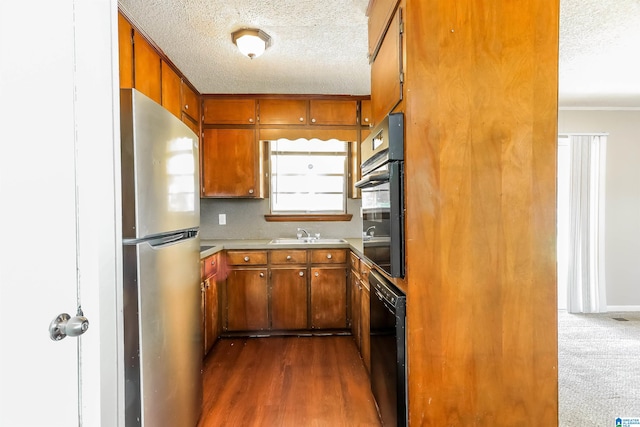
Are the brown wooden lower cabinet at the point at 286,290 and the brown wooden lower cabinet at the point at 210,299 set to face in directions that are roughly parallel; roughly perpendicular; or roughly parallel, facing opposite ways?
roughly perpendicular

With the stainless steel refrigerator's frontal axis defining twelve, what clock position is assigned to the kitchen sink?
The kitchen sink is roughly at 9 o'clock from the stainless steel refrigerator.

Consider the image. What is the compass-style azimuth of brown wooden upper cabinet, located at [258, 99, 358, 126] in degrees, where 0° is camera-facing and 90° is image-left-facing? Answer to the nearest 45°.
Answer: approximately 0°

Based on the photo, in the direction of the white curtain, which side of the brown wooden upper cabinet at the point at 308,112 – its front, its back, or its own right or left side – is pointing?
left

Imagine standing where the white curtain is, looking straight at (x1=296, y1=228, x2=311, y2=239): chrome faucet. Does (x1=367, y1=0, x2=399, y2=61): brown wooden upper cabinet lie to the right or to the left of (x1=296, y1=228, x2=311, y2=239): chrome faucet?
left

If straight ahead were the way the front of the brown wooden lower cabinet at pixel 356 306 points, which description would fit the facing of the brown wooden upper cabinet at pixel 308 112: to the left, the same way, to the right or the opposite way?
to the left

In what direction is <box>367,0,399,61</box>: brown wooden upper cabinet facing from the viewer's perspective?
to the viewer's left

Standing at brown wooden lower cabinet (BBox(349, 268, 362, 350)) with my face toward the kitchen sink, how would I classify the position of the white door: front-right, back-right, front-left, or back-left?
back-left

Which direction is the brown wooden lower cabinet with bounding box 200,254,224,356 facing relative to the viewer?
to the viewer's right

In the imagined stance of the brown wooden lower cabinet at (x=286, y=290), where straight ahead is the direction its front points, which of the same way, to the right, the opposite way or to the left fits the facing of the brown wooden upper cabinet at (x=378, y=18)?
to the right

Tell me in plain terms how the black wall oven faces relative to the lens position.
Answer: facing to the left of the viewer
